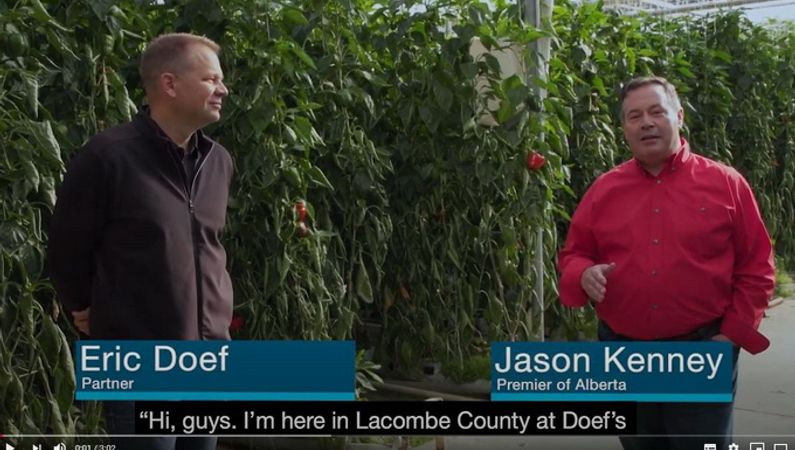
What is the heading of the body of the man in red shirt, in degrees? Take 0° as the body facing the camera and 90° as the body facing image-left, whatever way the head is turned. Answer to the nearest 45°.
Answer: approximately 0°
